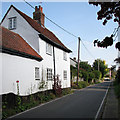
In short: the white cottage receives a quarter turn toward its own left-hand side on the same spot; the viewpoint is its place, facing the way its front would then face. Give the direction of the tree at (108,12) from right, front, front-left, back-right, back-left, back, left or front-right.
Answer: back-right

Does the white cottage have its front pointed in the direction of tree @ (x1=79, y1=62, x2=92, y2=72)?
no

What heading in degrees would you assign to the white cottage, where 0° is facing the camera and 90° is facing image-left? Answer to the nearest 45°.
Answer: approximately 315°
